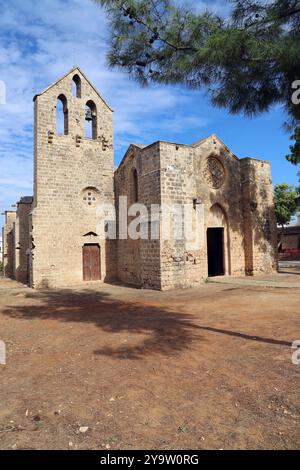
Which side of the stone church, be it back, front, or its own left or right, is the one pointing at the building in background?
left

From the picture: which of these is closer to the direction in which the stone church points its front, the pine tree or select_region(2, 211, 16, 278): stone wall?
the pine tree

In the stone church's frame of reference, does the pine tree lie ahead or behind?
ahead

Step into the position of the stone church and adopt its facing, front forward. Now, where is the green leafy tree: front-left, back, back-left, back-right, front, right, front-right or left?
left

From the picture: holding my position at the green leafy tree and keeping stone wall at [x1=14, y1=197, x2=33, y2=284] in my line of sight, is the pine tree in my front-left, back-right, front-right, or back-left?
front-left

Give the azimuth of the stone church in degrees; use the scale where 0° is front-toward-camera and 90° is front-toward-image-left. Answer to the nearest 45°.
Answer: approximately 315°
